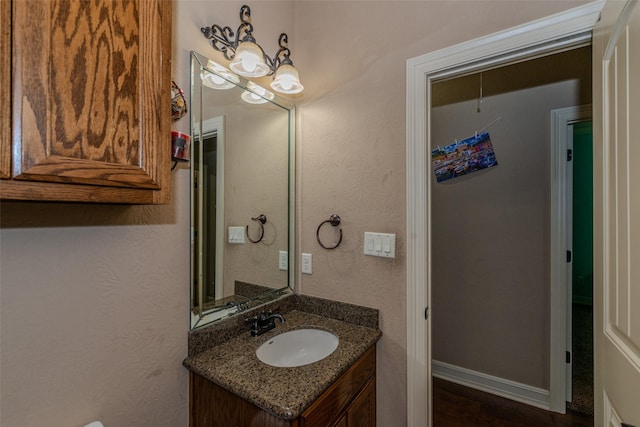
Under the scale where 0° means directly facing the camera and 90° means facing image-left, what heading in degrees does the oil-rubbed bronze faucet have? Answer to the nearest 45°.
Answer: approximately 315°

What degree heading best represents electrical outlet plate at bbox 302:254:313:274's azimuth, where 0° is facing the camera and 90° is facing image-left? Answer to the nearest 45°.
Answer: approximately 45°

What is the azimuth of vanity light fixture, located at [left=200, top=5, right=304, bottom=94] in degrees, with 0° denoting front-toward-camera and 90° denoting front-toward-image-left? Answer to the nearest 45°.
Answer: approximately 315°
